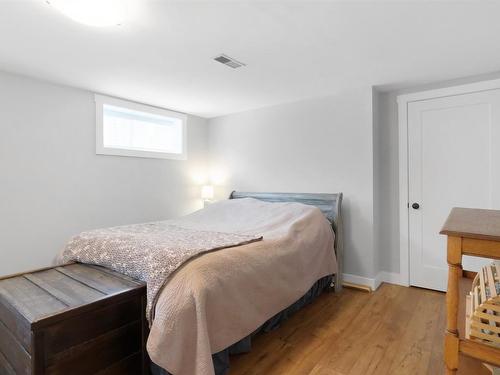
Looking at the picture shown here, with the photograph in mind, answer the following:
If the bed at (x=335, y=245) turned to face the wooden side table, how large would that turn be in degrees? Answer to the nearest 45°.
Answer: approximately 45° to its left

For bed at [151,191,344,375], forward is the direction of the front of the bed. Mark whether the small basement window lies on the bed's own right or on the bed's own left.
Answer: on the bed's own right

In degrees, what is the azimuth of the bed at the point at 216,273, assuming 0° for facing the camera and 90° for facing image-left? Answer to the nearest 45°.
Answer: approximately 45°

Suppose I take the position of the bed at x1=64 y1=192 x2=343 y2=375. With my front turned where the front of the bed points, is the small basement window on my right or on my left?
on my right

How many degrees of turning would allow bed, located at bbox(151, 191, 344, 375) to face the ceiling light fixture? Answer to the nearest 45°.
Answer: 0° — it already faces it
